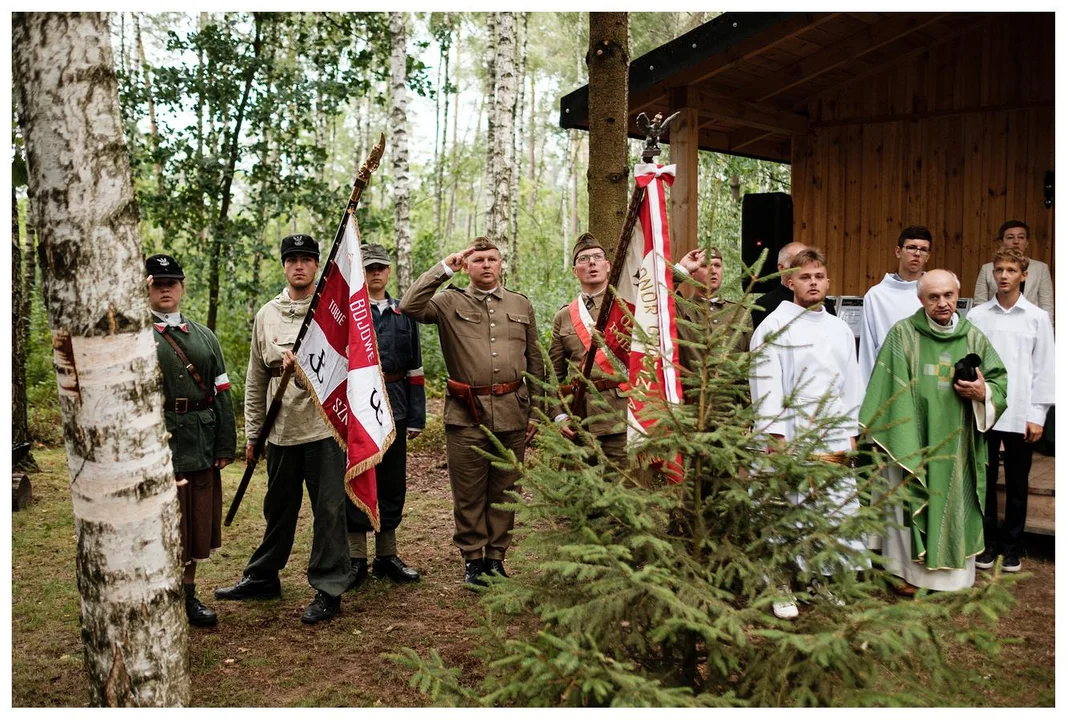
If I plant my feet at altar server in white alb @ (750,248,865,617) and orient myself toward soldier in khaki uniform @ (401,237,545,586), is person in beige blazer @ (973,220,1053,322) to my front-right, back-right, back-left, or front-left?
back-right

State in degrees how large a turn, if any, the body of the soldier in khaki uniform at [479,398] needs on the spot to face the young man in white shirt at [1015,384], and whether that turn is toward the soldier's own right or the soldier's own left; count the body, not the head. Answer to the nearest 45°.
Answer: approximately 90° to the soldier's own left

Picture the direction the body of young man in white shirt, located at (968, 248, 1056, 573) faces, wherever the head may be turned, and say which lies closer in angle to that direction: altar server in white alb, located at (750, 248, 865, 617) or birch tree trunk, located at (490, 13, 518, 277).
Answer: the altar server in white alb

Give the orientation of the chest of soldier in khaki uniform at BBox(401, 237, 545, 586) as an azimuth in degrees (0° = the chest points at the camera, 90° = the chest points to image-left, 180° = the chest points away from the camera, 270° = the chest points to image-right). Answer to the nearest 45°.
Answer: approximately 0°

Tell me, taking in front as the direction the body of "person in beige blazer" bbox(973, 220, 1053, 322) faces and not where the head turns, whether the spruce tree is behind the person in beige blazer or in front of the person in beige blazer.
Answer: in front

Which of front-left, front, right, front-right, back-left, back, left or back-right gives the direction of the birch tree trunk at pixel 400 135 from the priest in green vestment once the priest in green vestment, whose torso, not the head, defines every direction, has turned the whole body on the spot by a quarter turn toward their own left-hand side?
back-left

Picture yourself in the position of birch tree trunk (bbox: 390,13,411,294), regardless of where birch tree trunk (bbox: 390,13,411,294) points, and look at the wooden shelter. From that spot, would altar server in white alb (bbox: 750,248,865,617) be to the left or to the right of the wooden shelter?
right

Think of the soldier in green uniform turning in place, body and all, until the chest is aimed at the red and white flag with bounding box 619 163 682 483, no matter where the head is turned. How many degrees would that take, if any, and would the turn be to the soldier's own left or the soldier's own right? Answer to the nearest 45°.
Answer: approximately 45° to the soldier's own left
